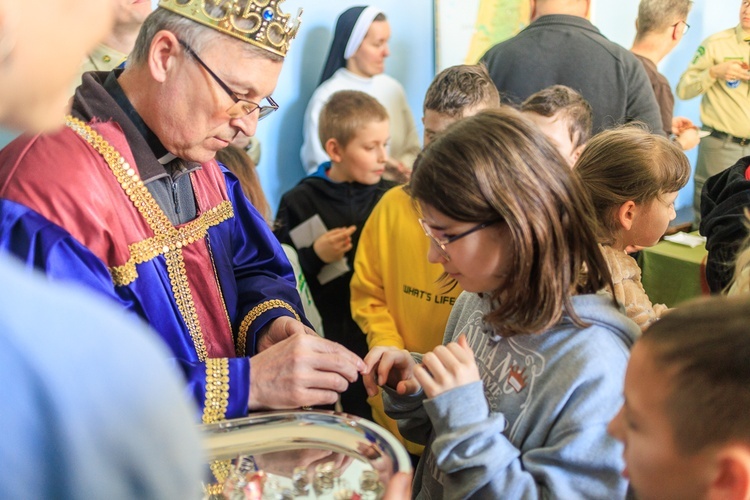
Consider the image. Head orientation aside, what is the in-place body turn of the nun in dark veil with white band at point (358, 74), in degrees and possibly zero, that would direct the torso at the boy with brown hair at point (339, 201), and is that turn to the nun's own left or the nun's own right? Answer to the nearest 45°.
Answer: approximately 45° to the nun's own right

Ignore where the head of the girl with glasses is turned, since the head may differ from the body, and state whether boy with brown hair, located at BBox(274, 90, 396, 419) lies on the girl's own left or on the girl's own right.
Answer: on the girl's own right

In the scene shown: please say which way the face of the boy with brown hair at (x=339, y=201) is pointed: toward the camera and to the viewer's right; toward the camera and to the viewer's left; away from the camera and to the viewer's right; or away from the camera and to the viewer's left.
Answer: toward the camera and to the viewer's right

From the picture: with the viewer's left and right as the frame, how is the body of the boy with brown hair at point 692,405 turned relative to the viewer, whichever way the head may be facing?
facing to the left of the viewer
